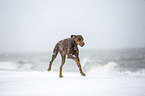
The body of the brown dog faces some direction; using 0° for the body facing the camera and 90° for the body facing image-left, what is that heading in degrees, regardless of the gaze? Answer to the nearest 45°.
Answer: approximately 315°
